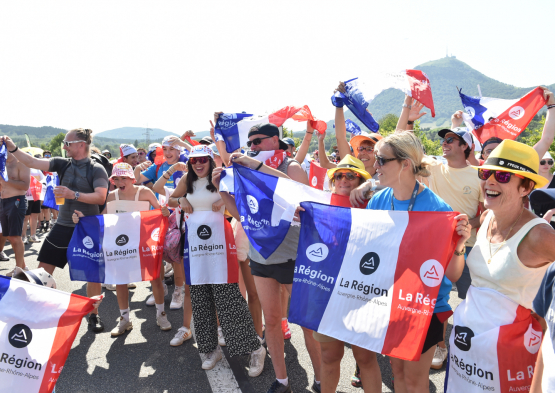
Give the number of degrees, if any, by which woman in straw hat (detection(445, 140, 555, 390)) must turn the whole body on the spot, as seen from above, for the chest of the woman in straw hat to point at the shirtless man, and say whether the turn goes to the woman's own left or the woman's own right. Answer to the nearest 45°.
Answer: approximately 45° to the woman's own right

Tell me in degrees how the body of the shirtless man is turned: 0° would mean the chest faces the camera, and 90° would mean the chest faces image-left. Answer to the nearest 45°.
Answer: approximately 45°

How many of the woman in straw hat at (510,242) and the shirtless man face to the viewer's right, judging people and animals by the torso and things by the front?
0

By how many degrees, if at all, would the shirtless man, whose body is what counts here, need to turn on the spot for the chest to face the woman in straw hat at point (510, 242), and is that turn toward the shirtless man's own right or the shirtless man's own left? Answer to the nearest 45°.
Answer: approximately 45° to the shirtless man's own left

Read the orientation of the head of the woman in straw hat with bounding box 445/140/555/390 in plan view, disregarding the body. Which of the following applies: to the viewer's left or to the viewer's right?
to the viewer's left
